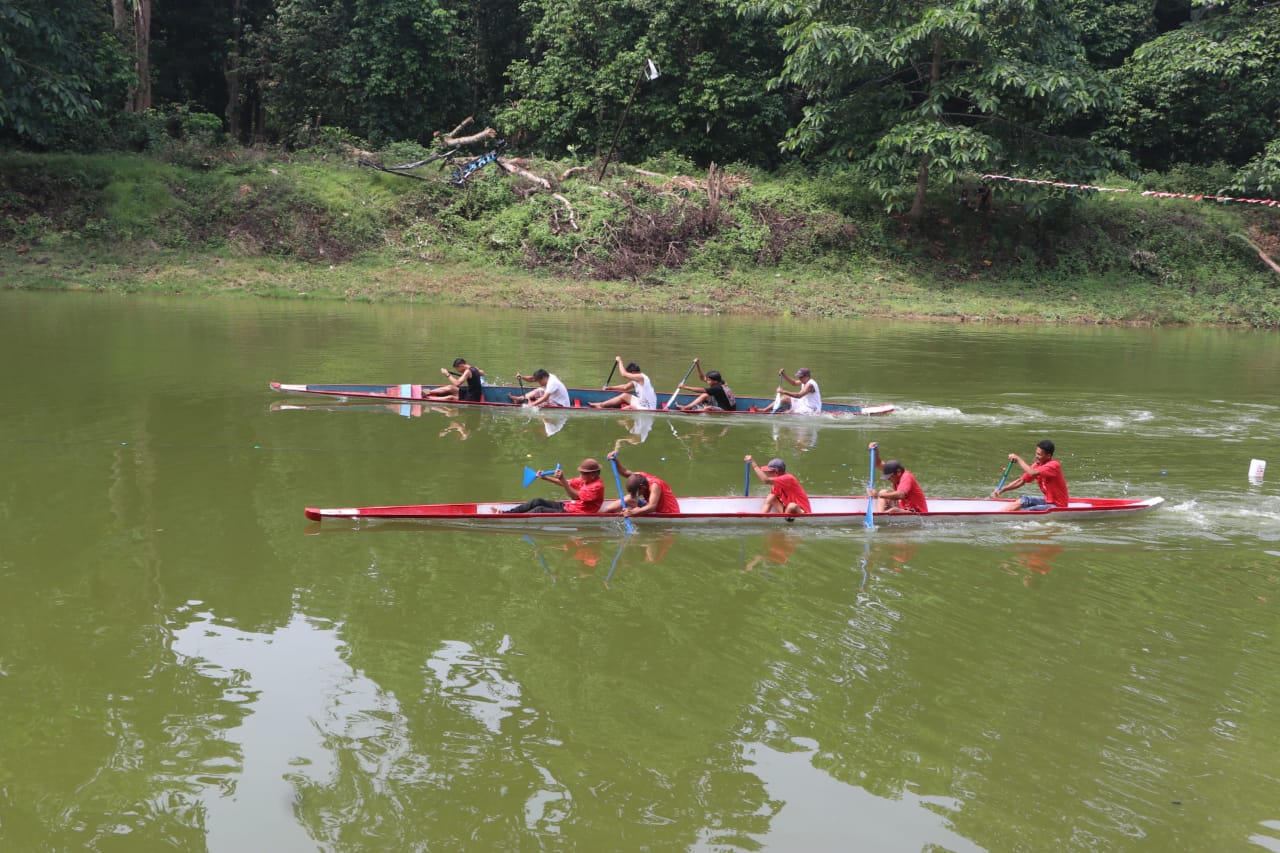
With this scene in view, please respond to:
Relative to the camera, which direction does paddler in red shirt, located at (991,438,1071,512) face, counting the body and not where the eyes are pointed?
to the viewer's left

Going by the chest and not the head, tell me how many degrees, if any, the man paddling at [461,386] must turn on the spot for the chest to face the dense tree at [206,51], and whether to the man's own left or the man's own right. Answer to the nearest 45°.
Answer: approximately 90° to the man's own right

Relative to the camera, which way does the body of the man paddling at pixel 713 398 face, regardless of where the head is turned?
to the viewer's left

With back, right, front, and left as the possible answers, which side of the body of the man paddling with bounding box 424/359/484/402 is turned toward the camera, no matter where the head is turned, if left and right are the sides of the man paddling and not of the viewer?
left

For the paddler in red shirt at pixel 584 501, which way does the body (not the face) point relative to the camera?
to the viewer's left

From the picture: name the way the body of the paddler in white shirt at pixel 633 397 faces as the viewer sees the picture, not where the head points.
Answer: to the viewer's left

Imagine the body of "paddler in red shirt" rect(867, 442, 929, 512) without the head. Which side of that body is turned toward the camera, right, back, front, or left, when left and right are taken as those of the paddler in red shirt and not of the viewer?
left

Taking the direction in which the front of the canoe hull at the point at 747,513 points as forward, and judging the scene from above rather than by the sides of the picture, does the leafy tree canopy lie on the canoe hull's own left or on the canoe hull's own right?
on the canoe hull's own right
